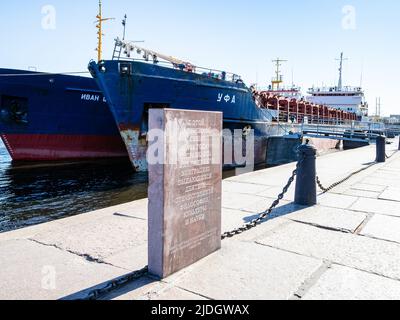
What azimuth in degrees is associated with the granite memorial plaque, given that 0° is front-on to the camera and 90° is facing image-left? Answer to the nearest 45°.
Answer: approximately 315°

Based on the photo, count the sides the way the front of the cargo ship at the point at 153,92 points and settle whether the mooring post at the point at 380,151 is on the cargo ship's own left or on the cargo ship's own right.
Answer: on the cargo ship's own left

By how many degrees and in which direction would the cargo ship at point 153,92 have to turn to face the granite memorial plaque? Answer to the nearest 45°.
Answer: approximately 45° to its left

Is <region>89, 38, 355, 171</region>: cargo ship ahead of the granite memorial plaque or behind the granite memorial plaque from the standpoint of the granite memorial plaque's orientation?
behind

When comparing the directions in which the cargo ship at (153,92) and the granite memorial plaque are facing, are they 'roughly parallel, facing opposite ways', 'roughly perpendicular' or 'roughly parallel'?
roughly perpendicular

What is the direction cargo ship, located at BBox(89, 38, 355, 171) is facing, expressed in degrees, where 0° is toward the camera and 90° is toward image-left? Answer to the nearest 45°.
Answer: approximately 45°

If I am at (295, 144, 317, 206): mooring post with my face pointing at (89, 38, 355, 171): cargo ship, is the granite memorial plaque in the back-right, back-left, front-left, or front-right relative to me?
back-left

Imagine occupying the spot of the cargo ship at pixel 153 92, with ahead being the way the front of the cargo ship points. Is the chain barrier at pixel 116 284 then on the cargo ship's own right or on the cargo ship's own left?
on the cargo ship's own left

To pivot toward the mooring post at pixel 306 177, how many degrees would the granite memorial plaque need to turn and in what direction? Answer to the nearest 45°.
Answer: approximately 90° to its left

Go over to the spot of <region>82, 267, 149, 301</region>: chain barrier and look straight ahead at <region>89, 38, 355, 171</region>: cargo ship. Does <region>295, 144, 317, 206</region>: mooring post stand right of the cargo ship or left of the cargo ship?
right

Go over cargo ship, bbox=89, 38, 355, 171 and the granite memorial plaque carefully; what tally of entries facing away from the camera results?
0

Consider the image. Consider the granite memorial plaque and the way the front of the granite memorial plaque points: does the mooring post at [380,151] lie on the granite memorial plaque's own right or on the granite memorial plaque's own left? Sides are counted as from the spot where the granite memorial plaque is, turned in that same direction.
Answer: on the granite memorial plaque's own left

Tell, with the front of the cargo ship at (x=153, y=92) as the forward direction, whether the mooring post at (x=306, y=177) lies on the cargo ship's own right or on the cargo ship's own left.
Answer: on the cargo ship's own left
